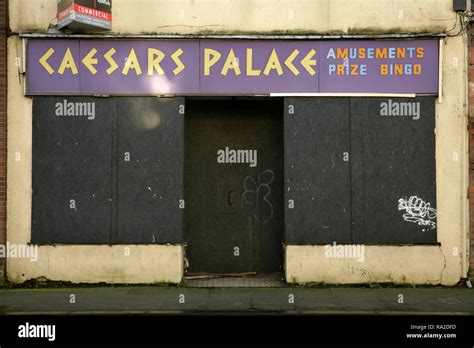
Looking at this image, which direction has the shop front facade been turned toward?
toward the camera

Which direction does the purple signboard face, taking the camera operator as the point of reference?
facing the viewer
